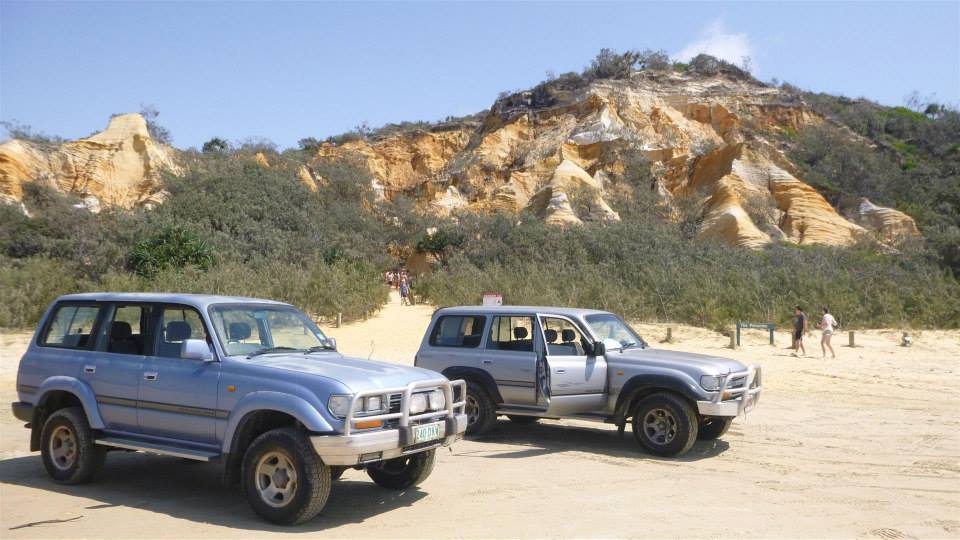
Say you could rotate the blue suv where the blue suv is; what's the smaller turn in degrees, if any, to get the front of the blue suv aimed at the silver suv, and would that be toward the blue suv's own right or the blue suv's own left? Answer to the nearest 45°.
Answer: approximately 90° to the blue suv's own left

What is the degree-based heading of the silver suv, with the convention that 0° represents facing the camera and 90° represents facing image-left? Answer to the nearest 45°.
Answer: approximately 315°

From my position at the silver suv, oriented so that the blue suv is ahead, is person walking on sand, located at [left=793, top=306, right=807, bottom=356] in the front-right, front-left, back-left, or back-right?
back-right

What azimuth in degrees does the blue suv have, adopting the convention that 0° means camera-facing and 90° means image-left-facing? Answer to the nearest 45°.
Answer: approximately 315°

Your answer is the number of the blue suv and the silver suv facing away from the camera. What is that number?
0

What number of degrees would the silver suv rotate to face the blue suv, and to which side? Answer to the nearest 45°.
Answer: approximately 90° to its right

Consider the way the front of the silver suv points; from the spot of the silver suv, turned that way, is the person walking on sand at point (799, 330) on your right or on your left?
on your left

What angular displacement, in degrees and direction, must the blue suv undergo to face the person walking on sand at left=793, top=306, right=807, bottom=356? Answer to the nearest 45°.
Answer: approximately 90° to its left
